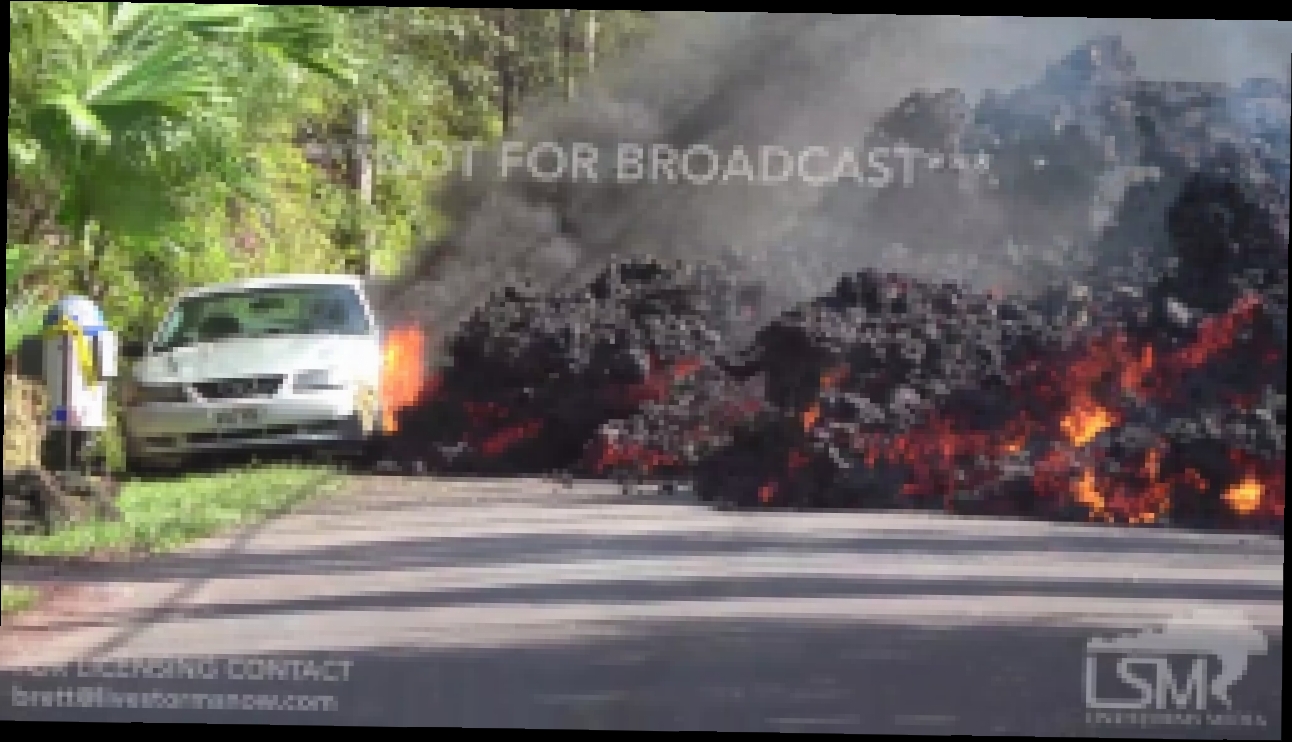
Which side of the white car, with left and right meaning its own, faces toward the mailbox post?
right

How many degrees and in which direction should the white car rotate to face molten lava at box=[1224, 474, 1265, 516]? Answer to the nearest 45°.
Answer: approximately 90° to its left

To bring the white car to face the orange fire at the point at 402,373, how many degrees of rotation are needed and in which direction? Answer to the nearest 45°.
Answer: approximately 90° to its left

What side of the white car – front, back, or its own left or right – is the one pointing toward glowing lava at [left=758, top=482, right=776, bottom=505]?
left

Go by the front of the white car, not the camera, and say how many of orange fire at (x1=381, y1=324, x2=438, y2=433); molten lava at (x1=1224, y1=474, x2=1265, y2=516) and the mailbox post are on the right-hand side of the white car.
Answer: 1

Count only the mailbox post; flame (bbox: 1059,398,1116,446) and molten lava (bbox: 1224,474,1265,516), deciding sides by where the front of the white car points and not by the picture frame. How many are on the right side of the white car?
1

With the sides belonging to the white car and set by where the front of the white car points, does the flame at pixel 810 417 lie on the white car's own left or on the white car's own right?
on the white car's own left

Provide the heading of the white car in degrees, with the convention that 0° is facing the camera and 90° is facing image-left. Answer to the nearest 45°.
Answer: approximately 0°
